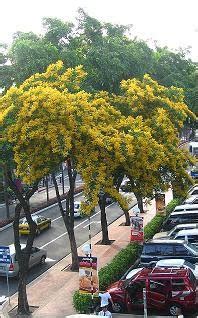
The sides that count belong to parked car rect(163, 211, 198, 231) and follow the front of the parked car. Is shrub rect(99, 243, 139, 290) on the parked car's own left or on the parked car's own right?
on the parked car's own left

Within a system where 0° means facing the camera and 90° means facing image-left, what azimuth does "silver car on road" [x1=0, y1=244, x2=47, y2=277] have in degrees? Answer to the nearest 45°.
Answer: approximately 225°

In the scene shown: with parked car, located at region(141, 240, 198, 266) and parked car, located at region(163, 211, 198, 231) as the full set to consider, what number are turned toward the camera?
0

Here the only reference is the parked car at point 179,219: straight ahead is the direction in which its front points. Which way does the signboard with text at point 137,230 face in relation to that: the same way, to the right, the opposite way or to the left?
to the left

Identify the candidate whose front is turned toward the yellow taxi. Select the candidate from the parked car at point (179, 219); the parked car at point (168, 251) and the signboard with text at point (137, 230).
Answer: the parked car at point (179, 219)

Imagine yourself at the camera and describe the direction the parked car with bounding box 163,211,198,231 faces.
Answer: facing to the left of the viewer

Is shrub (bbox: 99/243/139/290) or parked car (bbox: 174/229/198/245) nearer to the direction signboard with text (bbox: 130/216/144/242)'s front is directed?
the shrub

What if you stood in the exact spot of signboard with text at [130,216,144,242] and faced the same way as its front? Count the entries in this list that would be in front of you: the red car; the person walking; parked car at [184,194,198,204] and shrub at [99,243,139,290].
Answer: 3
